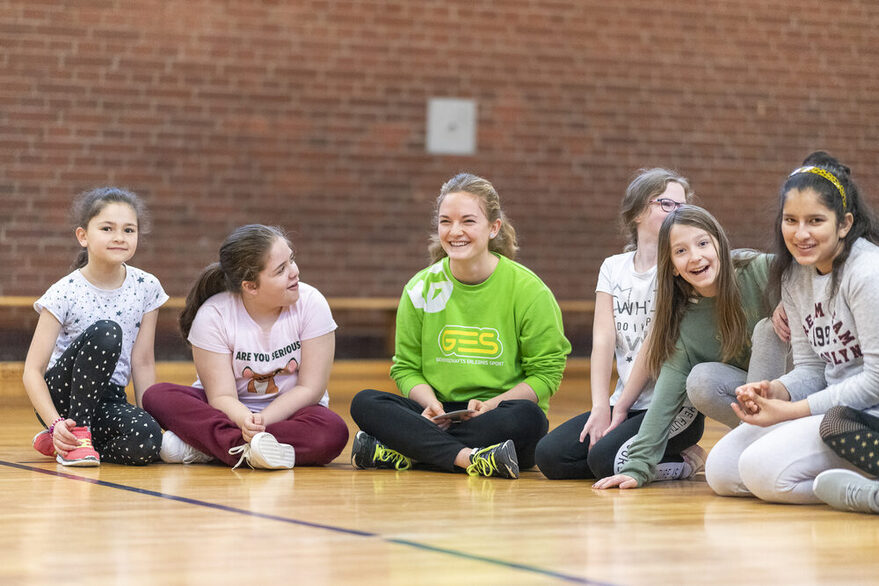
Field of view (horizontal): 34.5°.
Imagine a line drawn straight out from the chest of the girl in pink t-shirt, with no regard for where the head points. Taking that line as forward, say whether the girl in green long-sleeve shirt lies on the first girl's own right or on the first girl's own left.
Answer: on the first girl's own left

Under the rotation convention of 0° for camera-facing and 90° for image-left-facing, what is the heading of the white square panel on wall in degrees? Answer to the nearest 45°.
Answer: approximately 0°

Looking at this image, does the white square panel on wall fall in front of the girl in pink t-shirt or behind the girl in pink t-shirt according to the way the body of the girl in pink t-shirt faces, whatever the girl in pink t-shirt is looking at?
behind

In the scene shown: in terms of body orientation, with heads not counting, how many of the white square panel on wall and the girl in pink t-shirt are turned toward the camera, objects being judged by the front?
2
